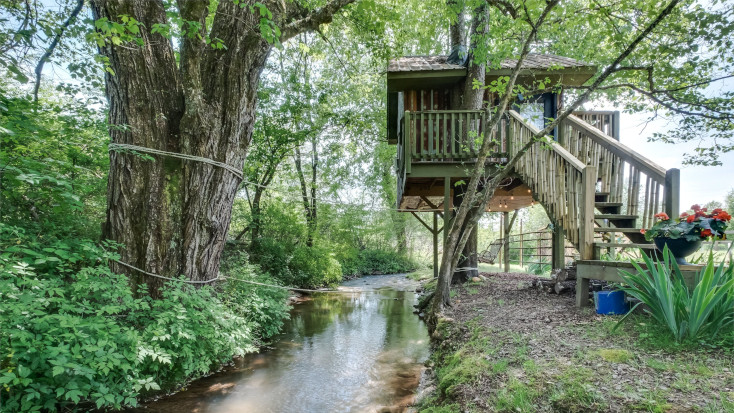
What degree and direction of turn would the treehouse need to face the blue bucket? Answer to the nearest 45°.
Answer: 0° — it already faces it

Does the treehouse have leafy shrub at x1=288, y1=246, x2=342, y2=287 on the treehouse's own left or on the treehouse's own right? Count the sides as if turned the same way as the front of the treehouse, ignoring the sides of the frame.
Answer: on the treehouse's own right

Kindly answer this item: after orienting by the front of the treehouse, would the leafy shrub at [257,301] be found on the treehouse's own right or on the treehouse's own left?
on the treehouse's own right

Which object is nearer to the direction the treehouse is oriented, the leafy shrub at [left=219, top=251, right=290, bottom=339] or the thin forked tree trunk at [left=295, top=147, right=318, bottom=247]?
the leafy shrub

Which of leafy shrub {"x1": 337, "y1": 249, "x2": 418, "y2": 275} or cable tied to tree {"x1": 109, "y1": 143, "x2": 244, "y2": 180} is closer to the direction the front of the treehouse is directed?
the cable tied to tree

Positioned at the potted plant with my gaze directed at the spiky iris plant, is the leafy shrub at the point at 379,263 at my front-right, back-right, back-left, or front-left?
back-right

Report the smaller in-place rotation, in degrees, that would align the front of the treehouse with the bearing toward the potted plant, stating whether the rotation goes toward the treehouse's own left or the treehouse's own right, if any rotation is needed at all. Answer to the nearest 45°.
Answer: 0° — it already faces it

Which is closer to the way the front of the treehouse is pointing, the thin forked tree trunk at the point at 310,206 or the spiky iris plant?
the spiky iris plant

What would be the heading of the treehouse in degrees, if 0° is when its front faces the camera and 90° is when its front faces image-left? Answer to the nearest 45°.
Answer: approximately 0°
